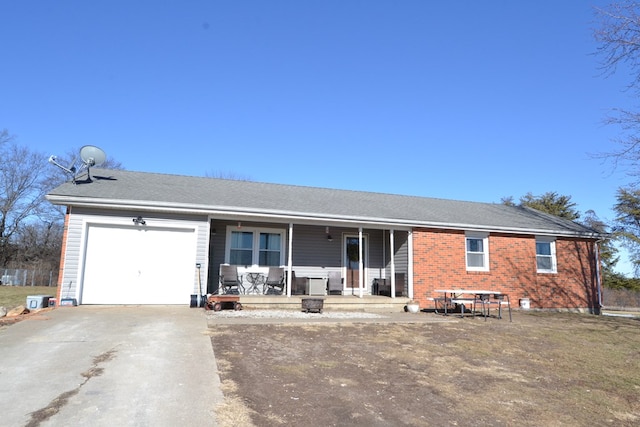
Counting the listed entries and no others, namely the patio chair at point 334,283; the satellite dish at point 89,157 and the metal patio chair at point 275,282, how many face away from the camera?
0

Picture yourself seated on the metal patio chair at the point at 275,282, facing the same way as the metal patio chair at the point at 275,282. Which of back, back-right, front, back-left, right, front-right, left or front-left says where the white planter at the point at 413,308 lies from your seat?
back-left

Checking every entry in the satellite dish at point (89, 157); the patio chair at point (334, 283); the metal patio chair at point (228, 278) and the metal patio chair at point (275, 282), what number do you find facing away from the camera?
0

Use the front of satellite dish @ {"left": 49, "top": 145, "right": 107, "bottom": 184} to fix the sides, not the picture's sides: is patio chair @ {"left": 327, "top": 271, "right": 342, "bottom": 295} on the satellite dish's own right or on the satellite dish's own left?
on the satellite dish's own left

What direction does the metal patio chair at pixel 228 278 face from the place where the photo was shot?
facing the viewer and to the right of the viewer

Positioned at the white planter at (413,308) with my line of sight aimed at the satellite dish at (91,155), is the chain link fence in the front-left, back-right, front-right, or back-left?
front-right

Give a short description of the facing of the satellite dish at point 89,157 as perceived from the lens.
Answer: facing the viewer and to the left of the viewer

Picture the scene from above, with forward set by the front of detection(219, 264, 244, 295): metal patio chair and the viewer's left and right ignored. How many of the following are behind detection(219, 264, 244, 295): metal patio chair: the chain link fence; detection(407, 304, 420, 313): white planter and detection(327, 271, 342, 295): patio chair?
1

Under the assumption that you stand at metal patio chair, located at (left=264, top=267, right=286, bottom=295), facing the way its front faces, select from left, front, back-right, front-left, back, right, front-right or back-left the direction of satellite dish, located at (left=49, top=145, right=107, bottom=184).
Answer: front-right

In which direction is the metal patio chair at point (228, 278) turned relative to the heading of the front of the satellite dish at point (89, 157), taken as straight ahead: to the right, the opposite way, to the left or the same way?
to the left

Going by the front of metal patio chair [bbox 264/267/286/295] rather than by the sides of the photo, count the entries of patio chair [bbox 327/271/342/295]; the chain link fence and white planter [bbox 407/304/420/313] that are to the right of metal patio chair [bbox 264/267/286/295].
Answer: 1

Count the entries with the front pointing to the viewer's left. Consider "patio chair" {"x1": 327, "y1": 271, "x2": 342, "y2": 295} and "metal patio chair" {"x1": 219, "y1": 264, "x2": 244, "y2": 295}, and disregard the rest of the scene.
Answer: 0

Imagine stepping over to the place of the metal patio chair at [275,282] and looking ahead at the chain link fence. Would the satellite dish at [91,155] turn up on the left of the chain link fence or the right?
left

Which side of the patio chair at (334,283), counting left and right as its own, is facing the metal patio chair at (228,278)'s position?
right

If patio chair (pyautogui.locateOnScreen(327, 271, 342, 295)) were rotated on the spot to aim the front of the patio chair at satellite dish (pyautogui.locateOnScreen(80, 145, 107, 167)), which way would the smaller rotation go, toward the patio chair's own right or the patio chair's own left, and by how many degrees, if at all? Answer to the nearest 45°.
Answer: approximately 90° to the patio chair's own right

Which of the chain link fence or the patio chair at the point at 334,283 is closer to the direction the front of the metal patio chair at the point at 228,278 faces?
the patio chair

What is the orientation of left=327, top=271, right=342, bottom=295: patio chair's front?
toward the camera

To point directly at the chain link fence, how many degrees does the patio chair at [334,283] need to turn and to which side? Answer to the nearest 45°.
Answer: approximately 135° to its right
